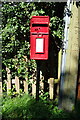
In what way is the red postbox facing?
toward the camera
